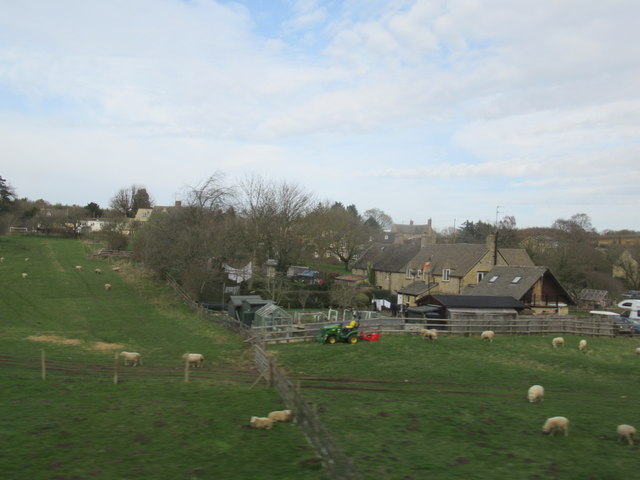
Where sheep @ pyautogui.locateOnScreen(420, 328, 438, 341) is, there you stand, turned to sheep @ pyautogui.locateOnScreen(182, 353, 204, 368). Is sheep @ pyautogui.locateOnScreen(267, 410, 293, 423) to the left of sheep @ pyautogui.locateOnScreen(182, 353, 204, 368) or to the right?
left

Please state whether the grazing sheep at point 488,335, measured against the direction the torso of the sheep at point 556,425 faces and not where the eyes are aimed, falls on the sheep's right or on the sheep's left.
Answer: on the sheep's right

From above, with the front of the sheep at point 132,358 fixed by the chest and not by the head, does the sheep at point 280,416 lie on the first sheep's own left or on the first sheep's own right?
on the first sheep's own left

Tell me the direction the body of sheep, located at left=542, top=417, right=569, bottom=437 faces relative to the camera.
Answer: to the viewer's left

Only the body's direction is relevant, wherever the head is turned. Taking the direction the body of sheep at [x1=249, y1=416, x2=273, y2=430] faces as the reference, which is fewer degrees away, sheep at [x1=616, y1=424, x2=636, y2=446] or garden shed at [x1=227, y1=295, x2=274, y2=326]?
the garden shed

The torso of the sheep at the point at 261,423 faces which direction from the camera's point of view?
to the viewer's left

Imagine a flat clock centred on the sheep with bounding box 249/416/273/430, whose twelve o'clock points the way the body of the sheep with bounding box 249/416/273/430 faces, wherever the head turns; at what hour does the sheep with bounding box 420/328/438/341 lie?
the sheep with bounding box 420/328/438/341 is roughly at 4 o'clock from the sheep with bounding box 249/416/273/430.

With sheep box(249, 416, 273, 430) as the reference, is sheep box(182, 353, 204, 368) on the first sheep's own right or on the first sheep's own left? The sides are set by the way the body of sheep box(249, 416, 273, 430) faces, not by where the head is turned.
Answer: on the first sheep's own right

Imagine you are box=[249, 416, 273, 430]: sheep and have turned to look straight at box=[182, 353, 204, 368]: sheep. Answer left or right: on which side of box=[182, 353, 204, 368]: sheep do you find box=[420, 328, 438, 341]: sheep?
right
